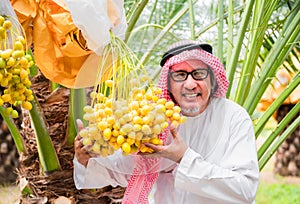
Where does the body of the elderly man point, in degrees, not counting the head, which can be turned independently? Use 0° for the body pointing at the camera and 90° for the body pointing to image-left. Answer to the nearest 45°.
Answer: approximately 45°

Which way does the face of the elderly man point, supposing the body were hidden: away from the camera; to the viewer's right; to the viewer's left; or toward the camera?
toward the camera
